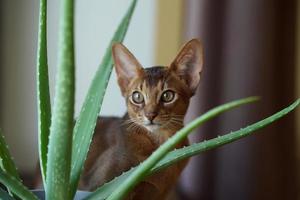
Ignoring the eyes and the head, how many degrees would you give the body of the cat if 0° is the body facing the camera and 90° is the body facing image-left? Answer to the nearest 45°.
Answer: approximately 315°
